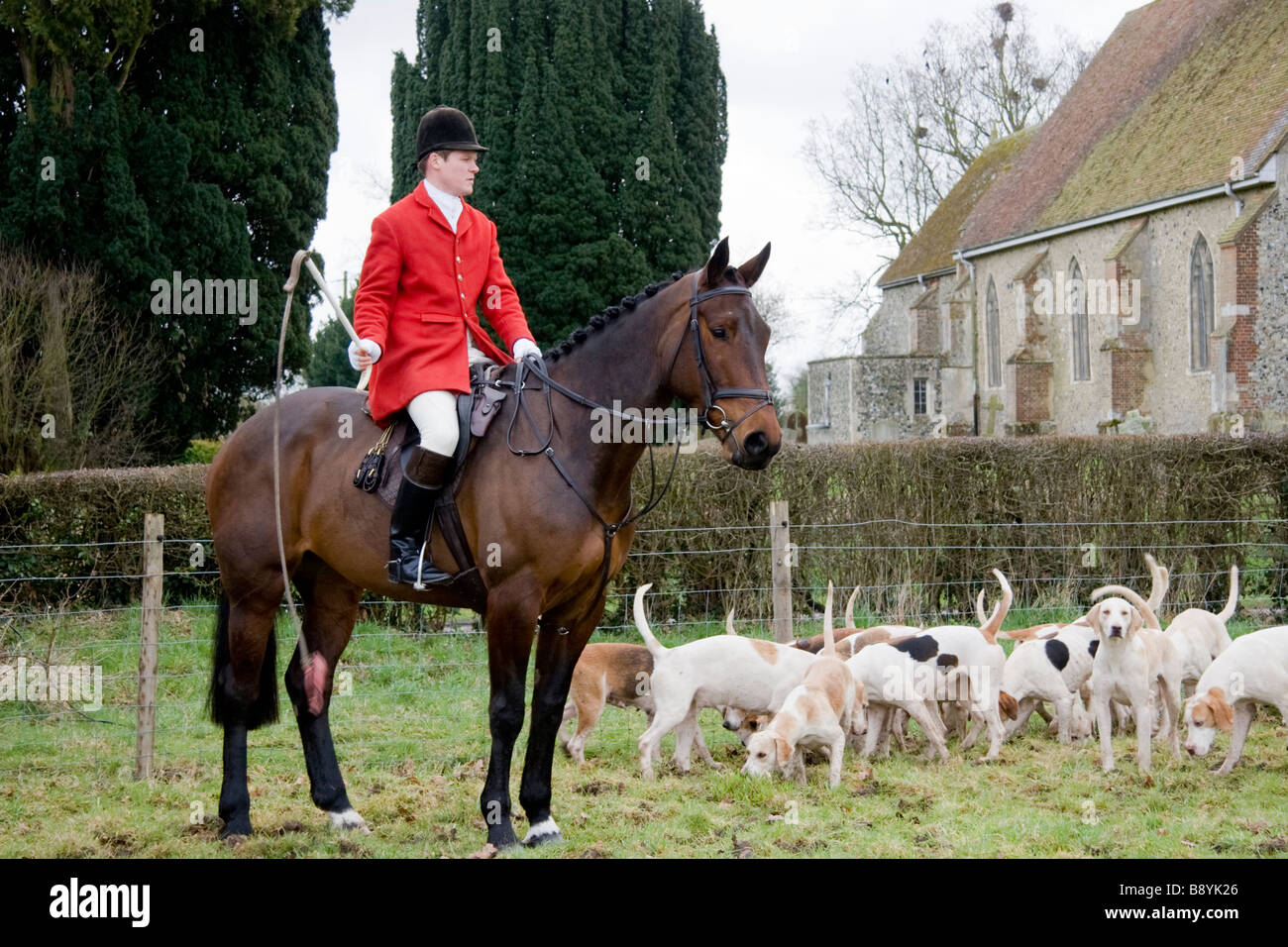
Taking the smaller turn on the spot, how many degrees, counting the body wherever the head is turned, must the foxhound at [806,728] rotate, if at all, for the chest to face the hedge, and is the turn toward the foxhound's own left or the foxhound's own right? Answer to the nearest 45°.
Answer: approximately 135° to the foxhound's own right

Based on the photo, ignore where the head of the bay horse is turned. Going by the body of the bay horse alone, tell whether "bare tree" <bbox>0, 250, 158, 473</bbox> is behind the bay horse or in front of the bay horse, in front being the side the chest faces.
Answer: behind

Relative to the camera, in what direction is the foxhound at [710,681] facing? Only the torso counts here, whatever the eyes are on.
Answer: to the viewer's right

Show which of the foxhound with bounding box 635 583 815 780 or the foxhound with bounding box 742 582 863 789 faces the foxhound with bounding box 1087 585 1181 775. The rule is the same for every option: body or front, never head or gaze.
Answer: the foxhound with bounding box 635 583 815 780

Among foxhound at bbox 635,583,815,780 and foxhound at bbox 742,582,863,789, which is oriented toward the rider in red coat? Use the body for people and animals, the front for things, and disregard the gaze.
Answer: foxhound at bbox 742,582,863,789

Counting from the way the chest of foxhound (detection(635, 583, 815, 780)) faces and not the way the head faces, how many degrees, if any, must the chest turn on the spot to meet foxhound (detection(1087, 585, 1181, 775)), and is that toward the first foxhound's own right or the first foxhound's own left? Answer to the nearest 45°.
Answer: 0° — it already faces it

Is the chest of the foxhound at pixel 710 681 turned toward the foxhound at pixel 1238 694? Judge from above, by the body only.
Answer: yes

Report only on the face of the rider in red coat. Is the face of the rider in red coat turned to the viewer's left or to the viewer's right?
to the viewer's right

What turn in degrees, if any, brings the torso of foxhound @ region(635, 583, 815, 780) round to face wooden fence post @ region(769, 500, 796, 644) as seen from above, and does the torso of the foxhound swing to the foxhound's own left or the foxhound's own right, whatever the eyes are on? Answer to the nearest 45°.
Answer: approximately 90° to the foxhound's own left

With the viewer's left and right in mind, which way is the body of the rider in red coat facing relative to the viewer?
facing the viewer and to the right of the viewer

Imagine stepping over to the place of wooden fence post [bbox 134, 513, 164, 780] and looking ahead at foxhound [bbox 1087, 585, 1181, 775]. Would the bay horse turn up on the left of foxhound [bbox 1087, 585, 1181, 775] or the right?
right

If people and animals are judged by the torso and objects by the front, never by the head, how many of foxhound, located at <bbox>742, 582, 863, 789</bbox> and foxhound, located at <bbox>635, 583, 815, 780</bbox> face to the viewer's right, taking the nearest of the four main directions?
1

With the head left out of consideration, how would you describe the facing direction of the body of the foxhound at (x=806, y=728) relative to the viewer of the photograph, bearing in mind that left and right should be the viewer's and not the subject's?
facing the viewer and to the left of the viewer

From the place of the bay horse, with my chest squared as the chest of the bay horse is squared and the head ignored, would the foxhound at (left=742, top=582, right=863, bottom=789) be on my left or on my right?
on my left

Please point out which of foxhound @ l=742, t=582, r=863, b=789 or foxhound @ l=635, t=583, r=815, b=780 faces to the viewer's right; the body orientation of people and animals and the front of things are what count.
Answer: foxhound @ l=635, t=583, r=815, b=780

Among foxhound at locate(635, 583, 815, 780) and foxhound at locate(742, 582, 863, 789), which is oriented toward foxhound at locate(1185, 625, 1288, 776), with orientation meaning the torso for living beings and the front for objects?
foxhound at locate(635, 583, 815, 780)
